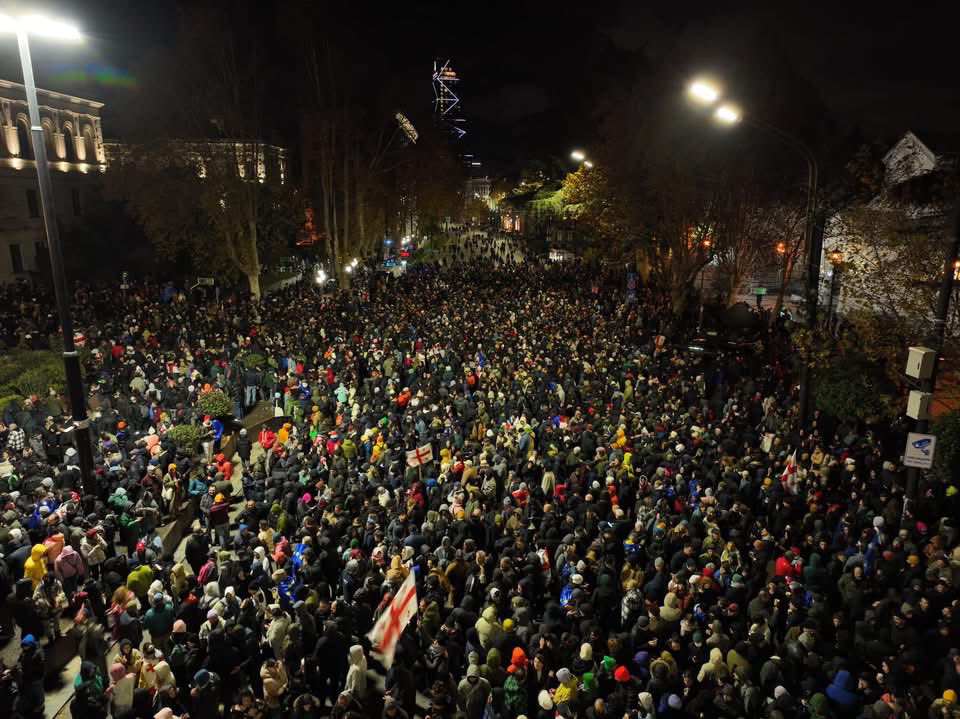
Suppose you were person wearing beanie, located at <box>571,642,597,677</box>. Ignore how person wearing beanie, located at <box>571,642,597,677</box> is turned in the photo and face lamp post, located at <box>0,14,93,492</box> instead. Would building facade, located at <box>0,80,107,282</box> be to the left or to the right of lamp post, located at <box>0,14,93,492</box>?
right

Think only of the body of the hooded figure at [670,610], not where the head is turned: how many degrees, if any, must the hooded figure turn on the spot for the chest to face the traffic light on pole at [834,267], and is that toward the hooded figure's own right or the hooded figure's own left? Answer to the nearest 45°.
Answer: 0° — they already face it

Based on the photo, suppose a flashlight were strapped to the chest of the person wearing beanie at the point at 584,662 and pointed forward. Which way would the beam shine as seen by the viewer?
away from the camera

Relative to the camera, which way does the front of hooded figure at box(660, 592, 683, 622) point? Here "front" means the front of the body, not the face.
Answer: away from the camera

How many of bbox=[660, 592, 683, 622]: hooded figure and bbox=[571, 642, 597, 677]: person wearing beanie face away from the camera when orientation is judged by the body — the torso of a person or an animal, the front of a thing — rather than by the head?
2

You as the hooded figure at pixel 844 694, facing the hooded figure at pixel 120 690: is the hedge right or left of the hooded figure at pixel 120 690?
right

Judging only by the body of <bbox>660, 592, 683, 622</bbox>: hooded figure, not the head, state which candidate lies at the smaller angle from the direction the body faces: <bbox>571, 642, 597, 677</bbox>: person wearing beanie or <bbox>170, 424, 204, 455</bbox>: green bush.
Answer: the green bush

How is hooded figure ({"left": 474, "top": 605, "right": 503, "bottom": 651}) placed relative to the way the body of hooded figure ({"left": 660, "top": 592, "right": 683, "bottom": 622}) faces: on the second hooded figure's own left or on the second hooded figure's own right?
on the second hooded figure's own left

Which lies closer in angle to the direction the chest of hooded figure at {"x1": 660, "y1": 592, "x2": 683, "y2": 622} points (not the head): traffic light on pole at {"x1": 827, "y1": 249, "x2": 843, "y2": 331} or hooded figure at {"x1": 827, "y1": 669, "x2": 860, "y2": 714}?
the traffic light on pole

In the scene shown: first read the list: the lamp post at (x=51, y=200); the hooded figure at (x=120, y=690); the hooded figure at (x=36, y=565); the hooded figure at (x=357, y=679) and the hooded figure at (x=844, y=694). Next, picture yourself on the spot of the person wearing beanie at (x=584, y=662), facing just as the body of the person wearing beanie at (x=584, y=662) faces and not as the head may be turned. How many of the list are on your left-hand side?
4

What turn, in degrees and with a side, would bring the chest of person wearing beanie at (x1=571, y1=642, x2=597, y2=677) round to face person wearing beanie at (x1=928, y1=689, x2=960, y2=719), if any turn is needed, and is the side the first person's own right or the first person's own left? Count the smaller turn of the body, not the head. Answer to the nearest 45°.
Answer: approximately 90° to the first person's own right
